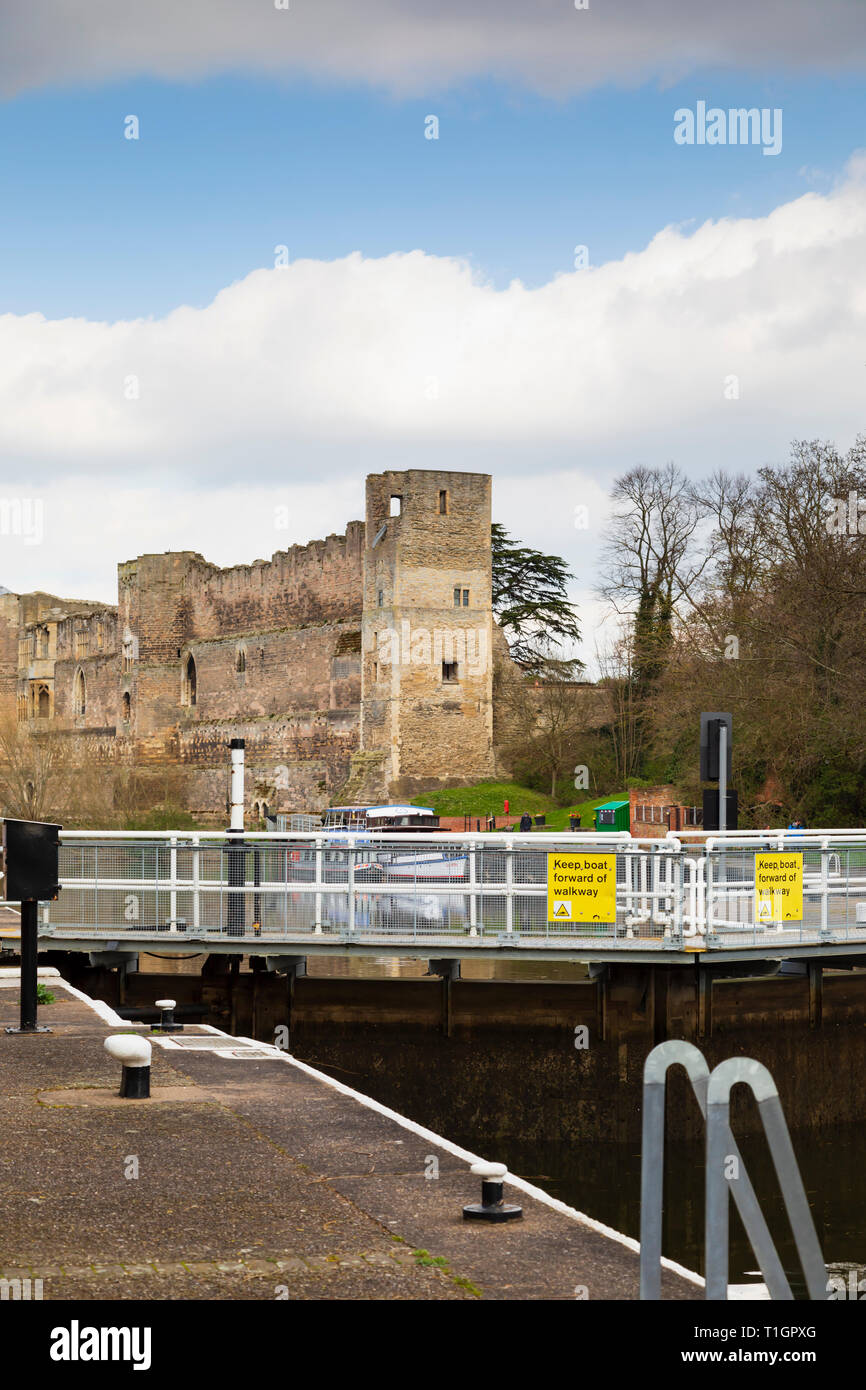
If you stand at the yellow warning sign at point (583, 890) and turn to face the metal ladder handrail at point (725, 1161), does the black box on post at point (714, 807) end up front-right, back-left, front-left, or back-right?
back-left

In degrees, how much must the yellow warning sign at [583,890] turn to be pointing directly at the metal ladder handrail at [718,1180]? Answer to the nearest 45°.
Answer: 0° — it already faces it

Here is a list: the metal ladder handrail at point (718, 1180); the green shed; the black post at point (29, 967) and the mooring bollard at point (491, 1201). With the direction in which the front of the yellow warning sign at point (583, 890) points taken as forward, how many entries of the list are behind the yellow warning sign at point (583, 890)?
1

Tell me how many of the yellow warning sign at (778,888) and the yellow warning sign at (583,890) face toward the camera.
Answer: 2

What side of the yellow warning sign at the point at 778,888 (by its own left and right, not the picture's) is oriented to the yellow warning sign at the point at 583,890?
right

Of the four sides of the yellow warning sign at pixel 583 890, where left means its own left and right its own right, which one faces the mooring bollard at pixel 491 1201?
front

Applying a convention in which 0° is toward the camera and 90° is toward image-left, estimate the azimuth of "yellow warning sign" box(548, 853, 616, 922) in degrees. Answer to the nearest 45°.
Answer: approximately 0°

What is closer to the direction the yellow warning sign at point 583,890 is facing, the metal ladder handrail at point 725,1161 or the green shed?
the metal ladder handrail

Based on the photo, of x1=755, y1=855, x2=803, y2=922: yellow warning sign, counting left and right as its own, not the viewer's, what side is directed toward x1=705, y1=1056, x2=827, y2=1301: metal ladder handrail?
front

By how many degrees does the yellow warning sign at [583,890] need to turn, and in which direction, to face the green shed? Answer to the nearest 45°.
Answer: approximately 180°

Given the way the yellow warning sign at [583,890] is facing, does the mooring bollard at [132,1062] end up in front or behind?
in front
